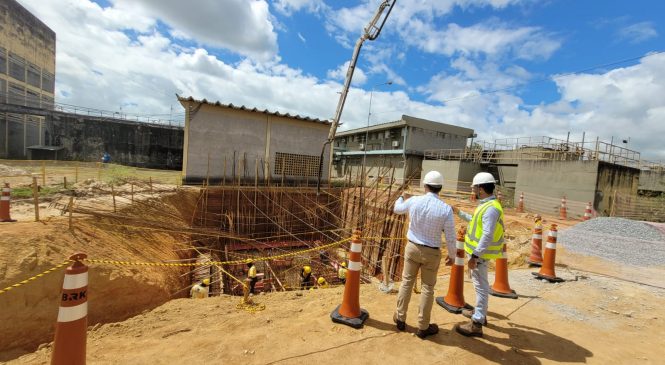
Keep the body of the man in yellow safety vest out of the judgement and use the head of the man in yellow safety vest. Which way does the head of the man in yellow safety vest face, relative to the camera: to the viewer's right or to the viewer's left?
to the viewer's left

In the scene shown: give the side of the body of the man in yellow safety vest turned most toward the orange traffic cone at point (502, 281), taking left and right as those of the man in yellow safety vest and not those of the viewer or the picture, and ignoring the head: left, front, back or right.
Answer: right

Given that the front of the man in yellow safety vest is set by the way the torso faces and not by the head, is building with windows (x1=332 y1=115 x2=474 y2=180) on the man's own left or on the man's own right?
on the man's own right

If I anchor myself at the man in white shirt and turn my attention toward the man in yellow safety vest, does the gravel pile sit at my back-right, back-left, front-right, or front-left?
front-left

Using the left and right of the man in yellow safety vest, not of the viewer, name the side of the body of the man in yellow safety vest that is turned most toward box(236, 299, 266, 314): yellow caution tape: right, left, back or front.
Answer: front

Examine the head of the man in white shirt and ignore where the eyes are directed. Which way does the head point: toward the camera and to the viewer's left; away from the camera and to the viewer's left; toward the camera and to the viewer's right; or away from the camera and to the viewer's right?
away from the camera and to the viewer's left

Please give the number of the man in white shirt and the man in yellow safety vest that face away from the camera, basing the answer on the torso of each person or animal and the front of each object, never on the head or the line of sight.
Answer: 1

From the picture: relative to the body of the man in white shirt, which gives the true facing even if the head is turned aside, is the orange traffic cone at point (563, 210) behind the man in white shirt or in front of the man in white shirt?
in front

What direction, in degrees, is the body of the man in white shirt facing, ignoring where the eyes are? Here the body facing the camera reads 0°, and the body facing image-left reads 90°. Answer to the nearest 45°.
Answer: approximately 180°

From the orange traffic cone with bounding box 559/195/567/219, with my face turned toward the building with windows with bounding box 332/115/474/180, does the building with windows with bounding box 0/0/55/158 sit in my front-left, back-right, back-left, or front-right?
front-left

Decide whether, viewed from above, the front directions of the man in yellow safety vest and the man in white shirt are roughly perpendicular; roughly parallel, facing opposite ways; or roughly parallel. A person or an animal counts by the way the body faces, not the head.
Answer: roughly perpendicular

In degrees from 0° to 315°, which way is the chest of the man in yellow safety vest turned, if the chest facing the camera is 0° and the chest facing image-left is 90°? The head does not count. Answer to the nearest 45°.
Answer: approximately 90°

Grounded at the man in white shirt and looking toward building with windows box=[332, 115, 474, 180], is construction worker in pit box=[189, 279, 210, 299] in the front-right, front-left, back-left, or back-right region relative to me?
front-left

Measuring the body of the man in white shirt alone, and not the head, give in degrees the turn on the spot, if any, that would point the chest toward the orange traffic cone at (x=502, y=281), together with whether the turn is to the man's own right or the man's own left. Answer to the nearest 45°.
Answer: approximately 45° to the man's own right

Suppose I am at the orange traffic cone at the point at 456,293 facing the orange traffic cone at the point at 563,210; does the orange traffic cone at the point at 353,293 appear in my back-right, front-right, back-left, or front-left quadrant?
back-left

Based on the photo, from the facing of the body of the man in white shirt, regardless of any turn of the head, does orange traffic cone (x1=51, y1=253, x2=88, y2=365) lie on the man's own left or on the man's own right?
on the man's own left
